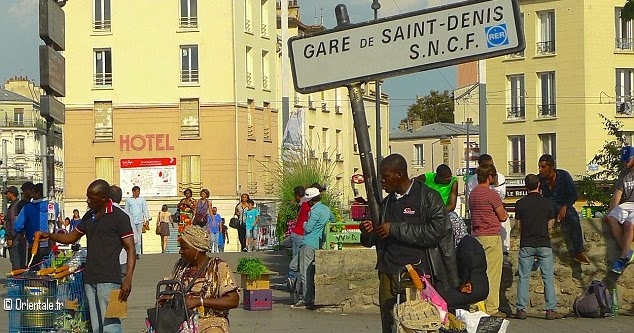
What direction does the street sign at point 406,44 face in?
toward the camera

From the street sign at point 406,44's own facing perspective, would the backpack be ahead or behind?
behind

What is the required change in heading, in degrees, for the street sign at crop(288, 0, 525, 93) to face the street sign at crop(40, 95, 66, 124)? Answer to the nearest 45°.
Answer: approximately 135° to its right

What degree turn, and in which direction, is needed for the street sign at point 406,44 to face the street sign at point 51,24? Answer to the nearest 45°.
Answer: approximately 135° to its right

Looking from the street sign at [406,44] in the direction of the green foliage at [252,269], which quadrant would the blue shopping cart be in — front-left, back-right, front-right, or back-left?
front-left

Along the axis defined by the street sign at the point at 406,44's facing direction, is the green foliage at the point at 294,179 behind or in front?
behind
